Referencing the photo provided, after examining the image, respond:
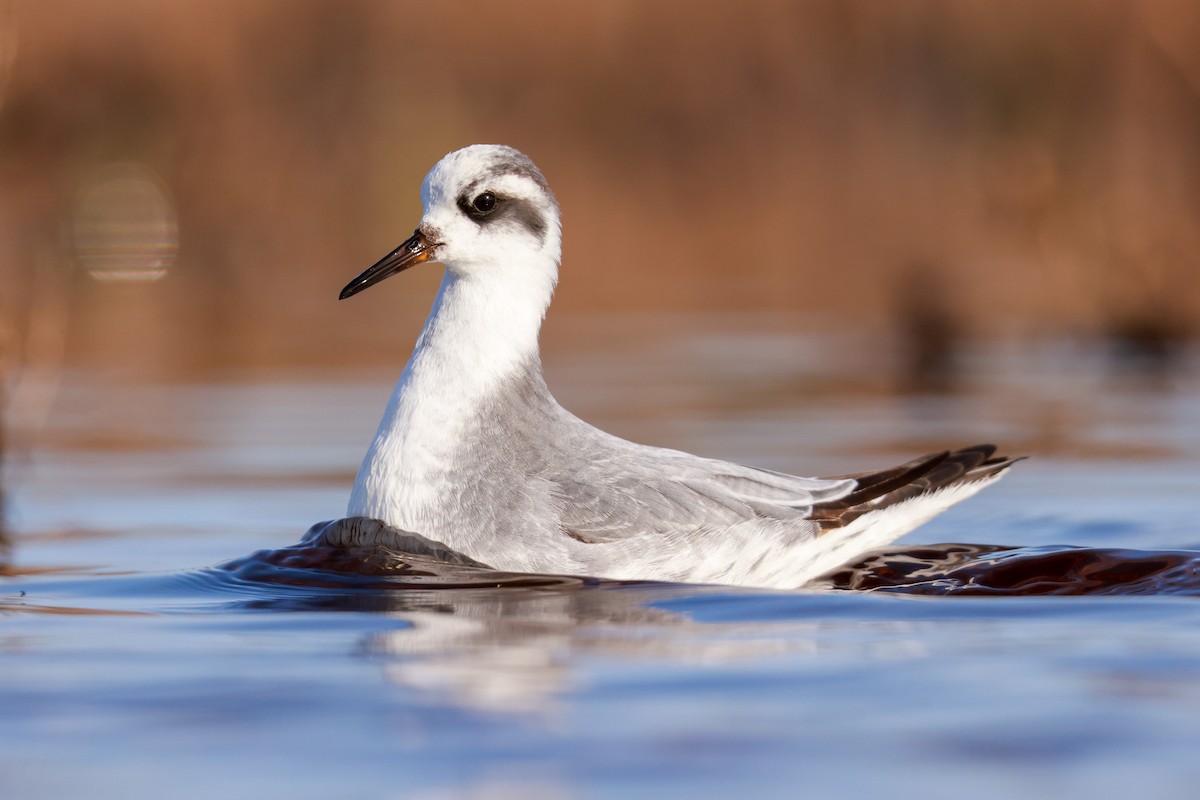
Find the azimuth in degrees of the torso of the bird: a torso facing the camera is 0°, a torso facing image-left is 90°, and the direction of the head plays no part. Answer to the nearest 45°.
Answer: approximately 90°
